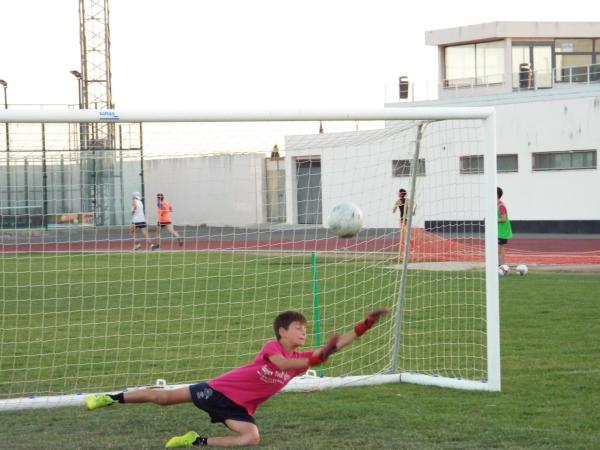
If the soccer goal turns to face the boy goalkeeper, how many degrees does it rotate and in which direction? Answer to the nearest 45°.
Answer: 0° — it already faces them

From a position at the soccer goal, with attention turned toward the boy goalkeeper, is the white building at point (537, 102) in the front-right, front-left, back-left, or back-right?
back-left

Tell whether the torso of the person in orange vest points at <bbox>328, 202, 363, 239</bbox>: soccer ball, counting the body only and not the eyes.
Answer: no

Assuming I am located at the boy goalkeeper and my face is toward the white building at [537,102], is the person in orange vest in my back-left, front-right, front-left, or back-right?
front-left

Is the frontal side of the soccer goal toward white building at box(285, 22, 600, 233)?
no

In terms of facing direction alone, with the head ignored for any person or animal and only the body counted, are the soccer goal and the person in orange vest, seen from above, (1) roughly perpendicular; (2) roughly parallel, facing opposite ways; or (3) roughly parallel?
roughly perpendicular

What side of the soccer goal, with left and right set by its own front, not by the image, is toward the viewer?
front

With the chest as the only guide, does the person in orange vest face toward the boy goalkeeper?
no

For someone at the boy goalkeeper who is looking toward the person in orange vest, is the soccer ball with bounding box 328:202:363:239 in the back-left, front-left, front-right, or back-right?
front-right
